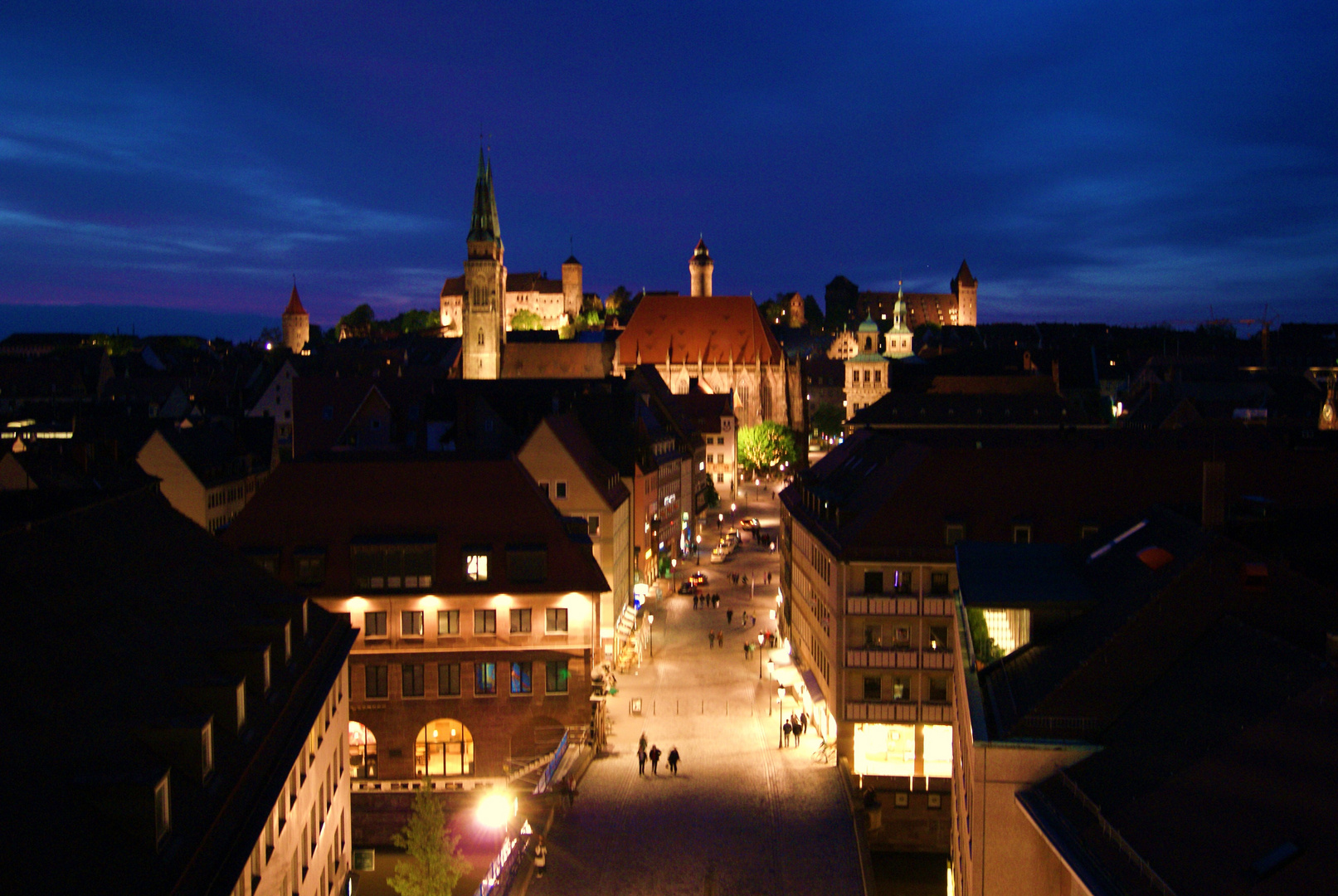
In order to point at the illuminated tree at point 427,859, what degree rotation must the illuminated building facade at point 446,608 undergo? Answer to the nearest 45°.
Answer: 0° — it already faces it

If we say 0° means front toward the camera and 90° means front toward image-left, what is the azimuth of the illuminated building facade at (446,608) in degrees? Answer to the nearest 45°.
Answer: approximately 0°

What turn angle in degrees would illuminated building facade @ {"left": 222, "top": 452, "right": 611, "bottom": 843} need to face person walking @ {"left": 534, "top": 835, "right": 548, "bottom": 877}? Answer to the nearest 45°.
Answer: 0° — it already faces them

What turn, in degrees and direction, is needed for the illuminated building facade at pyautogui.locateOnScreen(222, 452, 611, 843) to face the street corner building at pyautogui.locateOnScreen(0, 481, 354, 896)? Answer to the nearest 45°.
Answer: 0° — it already faces it
